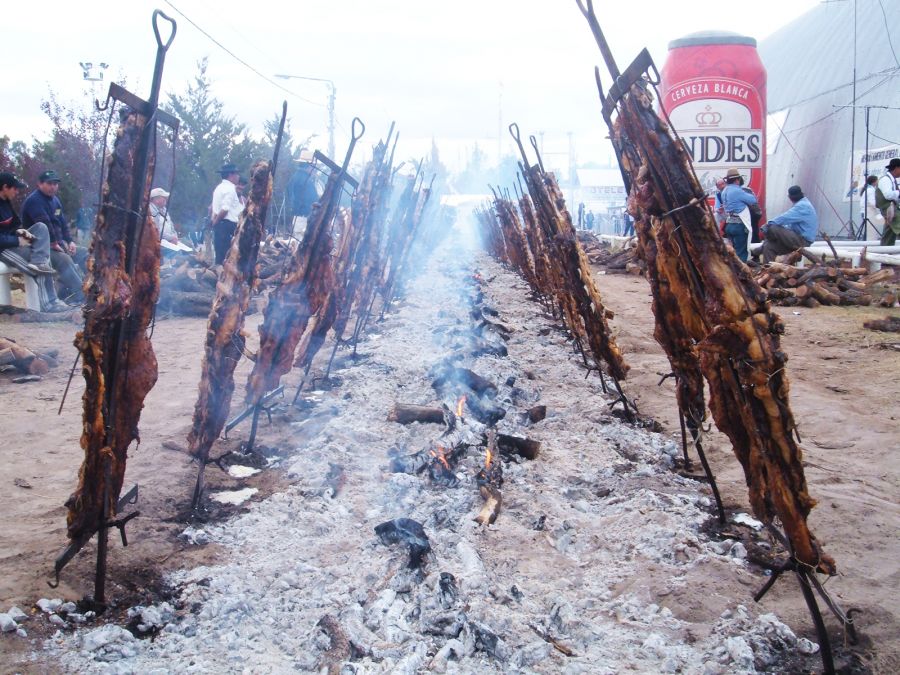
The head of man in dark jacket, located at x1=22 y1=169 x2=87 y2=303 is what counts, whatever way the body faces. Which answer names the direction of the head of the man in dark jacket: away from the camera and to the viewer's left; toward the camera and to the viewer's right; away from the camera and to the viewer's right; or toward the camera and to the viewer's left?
toward the camera and to the viewer's right

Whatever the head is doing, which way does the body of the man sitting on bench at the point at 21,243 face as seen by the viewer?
to the viewer's right

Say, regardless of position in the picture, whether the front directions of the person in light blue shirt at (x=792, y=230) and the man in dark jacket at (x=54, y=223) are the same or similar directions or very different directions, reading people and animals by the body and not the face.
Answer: very different directions

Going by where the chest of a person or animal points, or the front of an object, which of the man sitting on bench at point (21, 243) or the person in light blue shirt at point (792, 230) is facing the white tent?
the man sitting on bench

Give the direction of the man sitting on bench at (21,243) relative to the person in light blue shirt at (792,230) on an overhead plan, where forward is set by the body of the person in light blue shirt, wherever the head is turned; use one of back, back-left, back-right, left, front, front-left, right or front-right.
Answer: front-left

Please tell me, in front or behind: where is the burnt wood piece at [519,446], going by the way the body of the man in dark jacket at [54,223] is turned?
in front

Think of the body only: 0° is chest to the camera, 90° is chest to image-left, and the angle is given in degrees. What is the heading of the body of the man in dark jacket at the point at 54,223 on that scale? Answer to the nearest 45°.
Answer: approximately 315°

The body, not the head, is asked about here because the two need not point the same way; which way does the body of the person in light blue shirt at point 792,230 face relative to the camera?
to the viewer's left

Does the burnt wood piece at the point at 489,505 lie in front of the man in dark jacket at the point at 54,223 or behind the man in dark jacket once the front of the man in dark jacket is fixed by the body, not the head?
in front

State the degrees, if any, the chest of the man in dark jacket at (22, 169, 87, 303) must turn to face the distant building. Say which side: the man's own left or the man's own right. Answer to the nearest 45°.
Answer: approximately 90° to the man's own left

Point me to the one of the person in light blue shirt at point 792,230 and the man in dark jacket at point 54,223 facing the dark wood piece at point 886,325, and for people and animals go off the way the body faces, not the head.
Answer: the man in dark jacket

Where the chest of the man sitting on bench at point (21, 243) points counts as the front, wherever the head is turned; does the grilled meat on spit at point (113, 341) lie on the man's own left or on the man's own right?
on the man's own right
